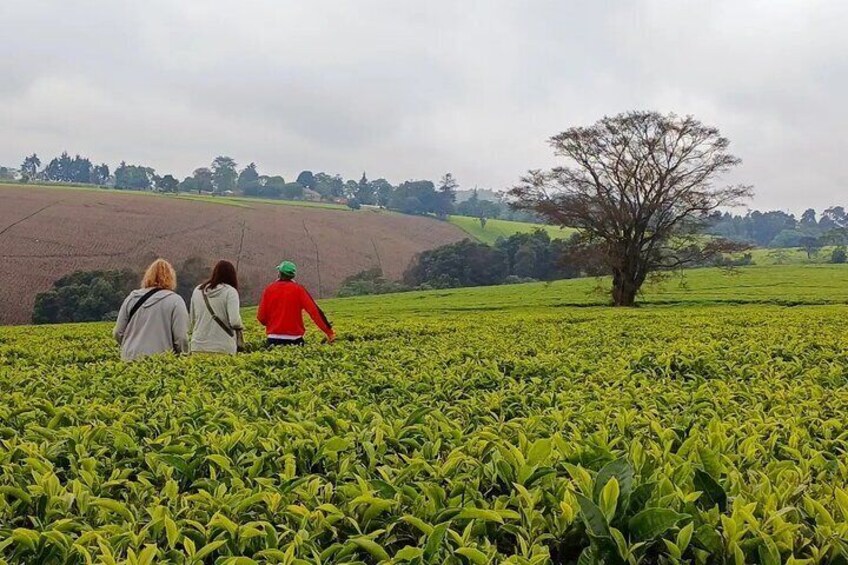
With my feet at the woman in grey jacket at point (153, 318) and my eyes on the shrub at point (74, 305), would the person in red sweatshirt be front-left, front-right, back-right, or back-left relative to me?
front-right

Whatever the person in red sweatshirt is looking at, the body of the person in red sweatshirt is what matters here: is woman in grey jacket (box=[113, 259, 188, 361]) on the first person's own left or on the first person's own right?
on the first person's own left

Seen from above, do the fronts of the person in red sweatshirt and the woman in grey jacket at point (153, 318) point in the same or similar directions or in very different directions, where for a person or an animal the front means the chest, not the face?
same or similar directions

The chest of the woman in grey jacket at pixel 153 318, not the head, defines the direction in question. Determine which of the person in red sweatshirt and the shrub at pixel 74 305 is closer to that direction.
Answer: the shrub

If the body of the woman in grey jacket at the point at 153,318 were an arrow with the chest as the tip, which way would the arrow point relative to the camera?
away from the camera

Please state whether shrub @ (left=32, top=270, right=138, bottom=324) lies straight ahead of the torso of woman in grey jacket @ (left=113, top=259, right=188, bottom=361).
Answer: yes

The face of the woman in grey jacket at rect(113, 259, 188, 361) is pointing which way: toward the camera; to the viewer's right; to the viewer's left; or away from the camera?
away from the camera

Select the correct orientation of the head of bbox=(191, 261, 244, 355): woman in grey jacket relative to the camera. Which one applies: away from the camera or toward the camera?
away from the camera

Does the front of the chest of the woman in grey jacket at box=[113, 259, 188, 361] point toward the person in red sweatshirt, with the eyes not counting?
no

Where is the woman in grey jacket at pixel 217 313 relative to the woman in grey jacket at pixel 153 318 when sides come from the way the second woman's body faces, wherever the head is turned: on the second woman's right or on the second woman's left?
on the second woman's right

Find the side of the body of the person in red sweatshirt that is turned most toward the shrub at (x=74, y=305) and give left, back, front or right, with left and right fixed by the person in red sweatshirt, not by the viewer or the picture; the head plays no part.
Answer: front

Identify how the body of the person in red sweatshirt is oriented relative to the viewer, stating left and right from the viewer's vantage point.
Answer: facing away from the viewer

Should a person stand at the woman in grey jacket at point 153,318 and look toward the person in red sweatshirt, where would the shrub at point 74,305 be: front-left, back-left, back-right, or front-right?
front-left

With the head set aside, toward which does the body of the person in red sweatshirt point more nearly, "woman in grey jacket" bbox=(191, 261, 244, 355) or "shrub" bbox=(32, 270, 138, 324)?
the shrub

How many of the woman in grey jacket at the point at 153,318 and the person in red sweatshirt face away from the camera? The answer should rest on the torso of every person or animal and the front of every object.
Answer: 2
